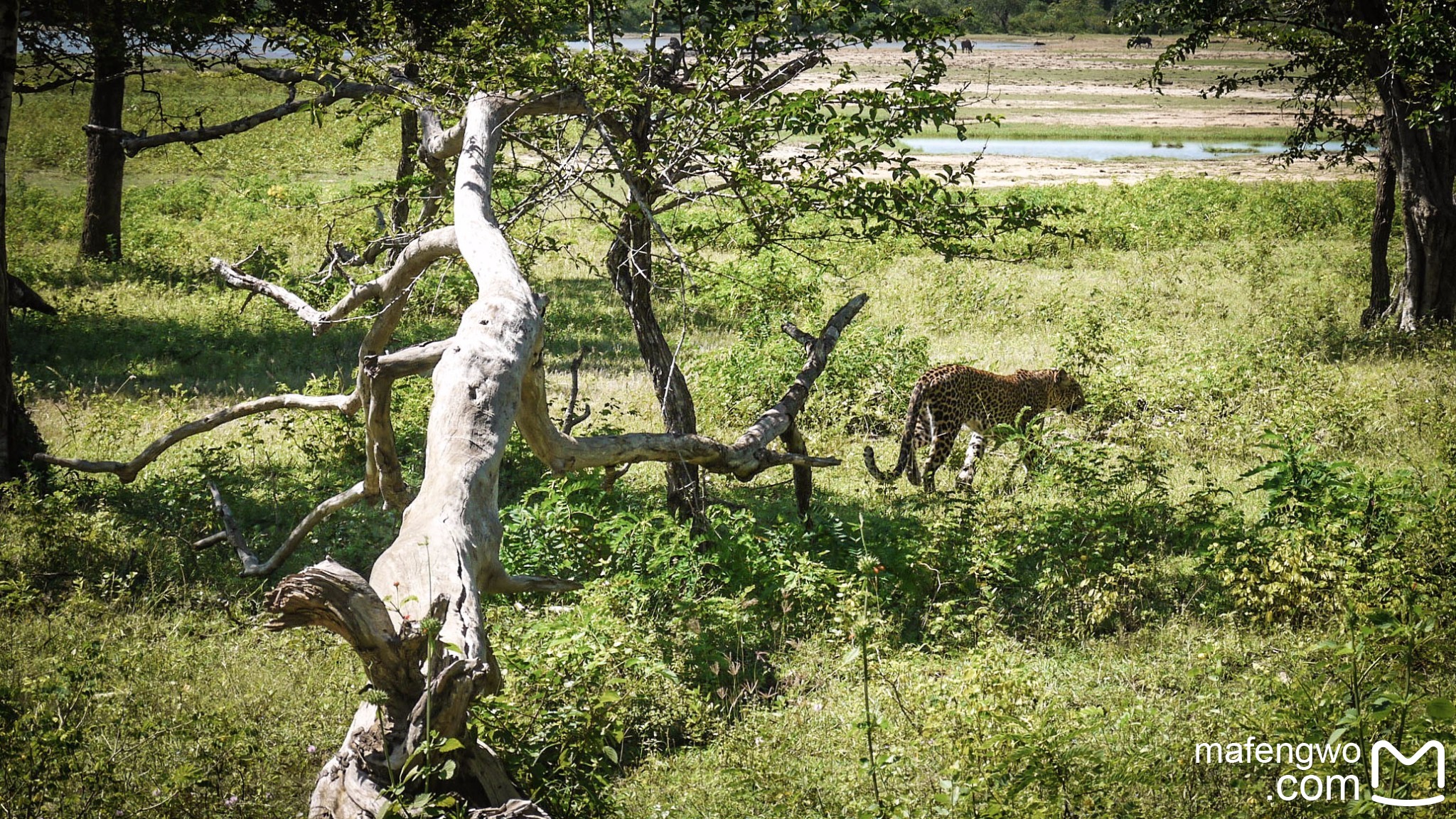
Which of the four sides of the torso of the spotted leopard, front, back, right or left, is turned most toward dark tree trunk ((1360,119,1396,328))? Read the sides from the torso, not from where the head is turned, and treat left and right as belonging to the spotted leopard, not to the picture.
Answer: front

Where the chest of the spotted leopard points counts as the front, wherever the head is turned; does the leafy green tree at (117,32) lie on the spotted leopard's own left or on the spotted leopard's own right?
on the spotted leopard's own left

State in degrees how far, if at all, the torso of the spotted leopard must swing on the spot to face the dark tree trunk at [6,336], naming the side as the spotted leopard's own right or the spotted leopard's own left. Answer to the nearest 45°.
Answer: approximately 180°

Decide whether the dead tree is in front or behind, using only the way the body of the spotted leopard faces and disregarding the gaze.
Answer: behind

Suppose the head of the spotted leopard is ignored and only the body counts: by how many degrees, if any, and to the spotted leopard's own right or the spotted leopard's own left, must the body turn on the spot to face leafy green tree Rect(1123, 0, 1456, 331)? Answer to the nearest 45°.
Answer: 0° — it already faces it

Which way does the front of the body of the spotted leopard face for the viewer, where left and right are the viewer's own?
facing away from the viewer and to the right of the viewer

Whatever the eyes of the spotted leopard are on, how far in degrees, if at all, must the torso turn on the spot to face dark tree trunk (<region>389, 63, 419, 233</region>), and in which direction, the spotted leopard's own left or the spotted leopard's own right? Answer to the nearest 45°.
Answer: approximately 135° to the spotted leopard's own left
